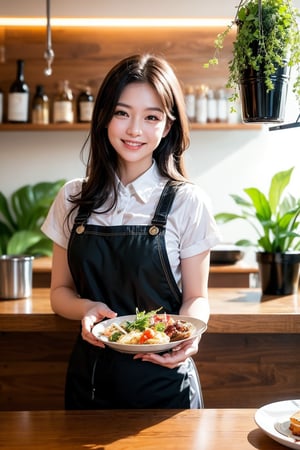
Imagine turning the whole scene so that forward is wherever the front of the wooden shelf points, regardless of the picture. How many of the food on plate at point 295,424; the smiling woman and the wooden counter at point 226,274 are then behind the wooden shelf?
0

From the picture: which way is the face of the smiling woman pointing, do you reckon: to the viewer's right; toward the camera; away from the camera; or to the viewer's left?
toward the camera

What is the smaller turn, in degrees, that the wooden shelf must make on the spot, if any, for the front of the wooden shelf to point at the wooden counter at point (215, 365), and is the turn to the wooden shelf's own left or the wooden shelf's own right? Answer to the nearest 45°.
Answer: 0° — it already faces it

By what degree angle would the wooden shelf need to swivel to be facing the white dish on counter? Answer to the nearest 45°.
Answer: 0° — it already faces it

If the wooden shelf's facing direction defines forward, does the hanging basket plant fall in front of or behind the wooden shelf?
in front

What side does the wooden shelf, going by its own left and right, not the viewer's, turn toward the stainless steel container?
front

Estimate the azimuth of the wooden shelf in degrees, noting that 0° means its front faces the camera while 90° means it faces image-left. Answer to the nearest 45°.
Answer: approximately 0°

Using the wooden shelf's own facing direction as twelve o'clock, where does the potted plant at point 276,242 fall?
The potted plant is roughly at 11 o'clock from the wooden shelf.

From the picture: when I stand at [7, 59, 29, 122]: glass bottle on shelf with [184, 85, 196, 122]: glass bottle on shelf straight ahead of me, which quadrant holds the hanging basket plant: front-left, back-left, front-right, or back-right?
front-right

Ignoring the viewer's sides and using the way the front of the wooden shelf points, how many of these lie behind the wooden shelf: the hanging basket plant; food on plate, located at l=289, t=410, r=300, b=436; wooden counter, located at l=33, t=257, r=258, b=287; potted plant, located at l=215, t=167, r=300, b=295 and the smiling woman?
0

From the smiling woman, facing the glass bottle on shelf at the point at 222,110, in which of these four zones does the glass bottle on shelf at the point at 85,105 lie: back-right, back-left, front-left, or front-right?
front-left
